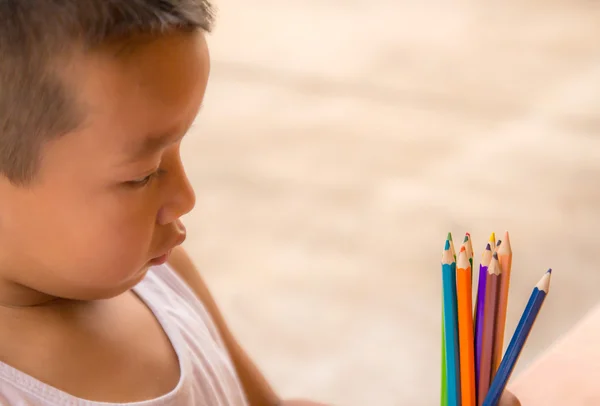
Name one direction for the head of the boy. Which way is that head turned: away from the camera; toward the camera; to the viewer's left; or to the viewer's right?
to the viewer's right

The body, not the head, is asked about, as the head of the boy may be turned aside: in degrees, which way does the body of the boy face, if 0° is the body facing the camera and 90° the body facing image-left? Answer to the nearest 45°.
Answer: approximately 315°
